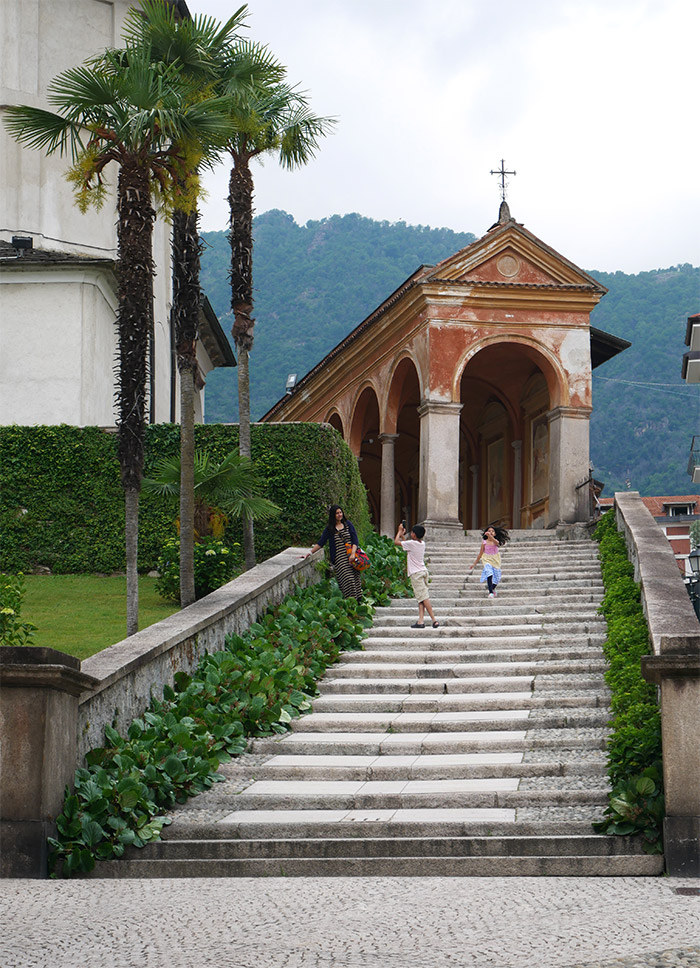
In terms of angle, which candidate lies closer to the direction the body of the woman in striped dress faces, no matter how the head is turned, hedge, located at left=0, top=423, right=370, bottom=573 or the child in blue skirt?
the child in blue skirt

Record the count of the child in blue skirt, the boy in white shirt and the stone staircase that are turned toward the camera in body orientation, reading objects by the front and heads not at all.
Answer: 2

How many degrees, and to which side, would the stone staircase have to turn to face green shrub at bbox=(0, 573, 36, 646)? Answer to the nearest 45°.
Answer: approximately 135° to its right

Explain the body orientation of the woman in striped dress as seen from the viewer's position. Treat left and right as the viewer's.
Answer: facing the viewer and to the right of the viewer

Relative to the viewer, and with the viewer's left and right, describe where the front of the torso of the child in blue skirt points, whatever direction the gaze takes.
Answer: facing the viewer

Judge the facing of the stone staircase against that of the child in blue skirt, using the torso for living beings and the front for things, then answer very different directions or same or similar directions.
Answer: same or similar directions

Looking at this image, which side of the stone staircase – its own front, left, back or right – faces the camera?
front

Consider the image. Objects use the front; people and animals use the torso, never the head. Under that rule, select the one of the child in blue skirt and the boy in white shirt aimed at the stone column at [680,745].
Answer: the child in blue skirt

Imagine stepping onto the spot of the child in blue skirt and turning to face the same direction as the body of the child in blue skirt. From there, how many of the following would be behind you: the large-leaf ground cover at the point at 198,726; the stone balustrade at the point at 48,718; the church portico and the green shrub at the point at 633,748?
1

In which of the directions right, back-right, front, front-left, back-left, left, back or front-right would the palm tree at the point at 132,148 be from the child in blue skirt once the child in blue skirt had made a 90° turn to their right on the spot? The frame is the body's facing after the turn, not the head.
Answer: front-left
